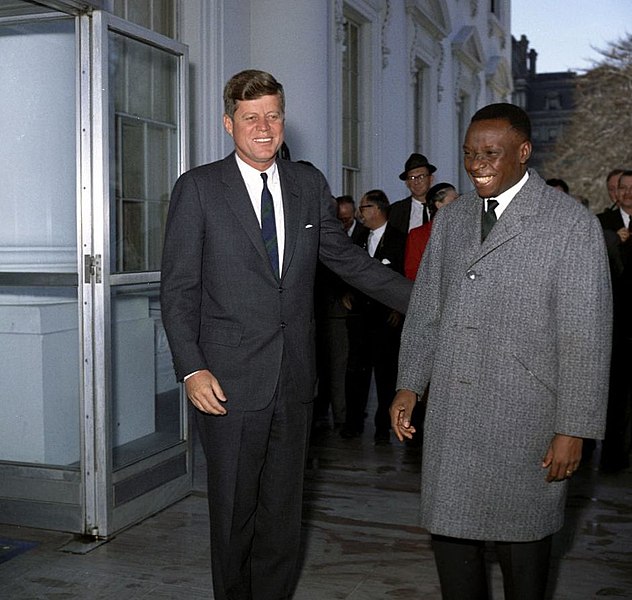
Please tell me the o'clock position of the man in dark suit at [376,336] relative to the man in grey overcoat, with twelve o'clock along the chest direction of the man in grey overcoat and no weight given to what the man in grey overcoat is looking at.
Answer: The man in dark suit is roughly at 4 o'clock from the man in grey overcoat.

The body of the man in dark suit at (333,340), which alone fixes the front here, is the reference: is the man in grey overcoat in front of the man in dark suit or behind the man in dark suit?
in front

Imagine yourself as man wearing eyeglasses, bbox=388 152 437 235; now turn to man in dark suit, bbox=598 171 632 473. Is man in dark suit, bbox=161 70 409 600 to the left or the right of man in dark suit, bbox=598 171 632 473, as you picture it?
right

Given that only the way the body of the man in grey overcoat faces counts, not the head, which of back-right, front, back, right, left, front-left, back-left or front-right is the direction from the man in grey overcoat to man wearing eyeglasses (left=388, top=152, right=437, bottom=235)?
back-right

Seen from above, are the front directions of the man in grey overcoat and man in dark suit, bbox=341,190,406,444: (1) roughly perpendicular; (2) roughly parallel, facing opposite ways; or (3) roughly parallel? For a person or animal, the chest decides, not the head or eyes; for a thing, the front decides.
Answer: roughly parallel

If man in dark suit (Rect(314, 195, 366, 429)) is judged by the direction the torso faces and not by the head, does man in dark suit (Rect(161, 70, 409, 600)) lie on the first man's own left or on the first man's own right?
on the first man's own right

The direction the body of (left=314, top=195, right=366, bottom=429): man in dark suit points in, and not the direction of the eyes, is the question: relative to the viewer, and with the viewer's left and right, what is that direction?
facing the viewer and to the right of the viewer

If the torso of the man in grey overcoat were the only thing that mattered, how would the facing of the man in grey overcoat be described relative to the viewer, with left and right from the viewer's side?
facing the viewer and to the left of the viewer

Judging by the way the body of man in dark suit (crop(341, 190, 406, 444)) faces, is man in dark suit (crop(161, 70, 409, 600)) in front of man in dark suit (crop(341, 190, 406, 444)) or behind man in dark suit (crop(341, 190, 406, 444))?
in front
